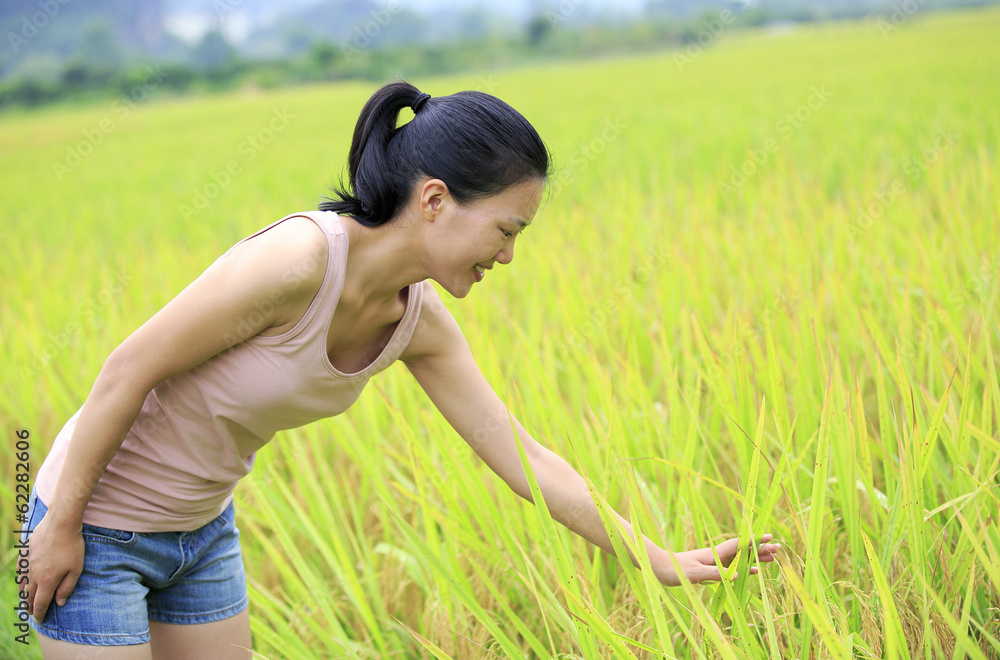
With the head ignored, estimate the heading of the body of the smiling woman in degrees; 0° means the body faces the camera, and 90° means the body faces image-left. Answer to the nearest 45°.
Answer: approximately 315°

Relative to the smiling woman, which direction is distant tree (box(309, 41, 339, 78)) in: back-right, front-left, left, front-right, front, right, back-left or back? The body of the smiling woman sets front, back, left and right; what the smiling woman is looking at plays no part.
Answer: back-left

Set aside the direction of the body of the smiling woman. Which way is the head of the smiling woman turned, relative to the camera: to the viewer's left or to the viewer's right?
to the viewer's right
